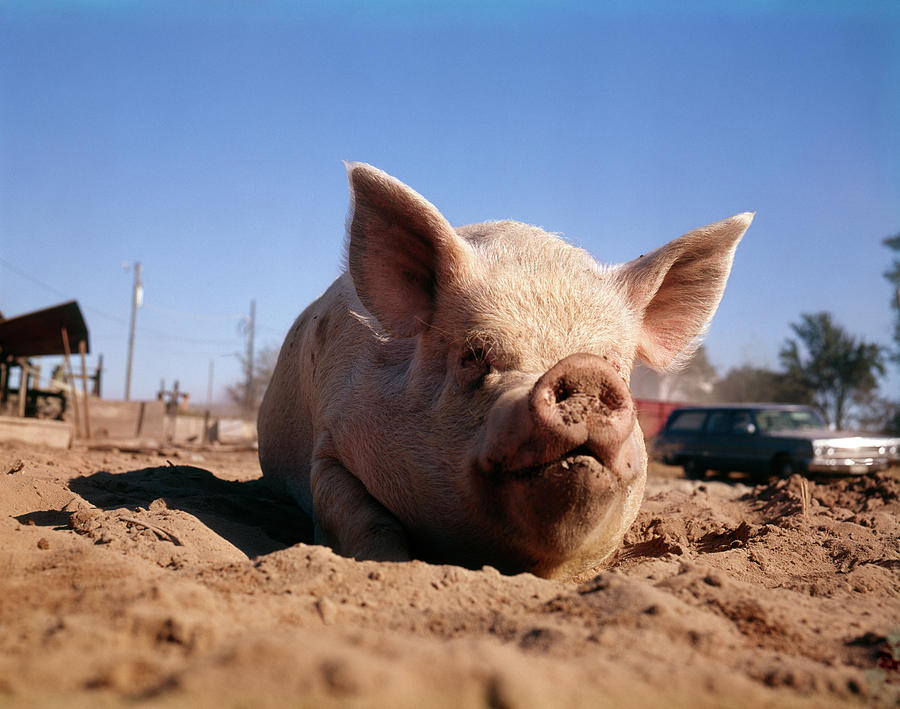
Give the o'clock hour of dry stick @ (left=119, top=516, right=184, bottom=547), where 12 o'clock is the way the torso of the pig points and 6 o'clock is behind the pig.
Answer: The dry stick is roughly at 4 o'clock from the pig.

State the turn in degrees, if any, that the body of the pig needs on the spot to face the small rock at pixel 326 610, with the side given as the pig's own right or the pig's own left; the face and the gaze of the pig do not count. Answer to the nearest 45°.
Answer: approximately 45° to the pig's own right

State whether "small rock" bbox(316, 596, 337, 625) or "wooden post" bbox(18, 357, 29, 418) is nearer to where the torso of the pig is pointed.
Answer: the small rock

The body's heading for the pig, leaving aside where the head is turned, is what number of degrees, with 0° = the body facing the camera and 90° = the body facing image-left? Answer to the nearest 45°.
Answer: approximately 315°

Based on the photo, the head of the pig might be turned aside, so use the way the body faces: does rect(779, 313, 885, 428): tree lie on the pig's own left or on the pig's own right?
on the pig's own left

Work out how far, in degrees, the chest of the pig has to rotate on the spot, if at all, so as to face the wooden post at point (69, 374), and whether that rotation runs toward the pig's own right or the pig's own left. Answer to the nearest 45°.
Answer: approximately 180°

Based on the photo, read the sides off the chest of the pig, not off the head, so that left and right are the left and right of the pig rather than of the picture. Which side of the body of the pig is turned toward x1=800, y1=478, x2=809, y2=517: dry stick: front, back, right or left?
left
